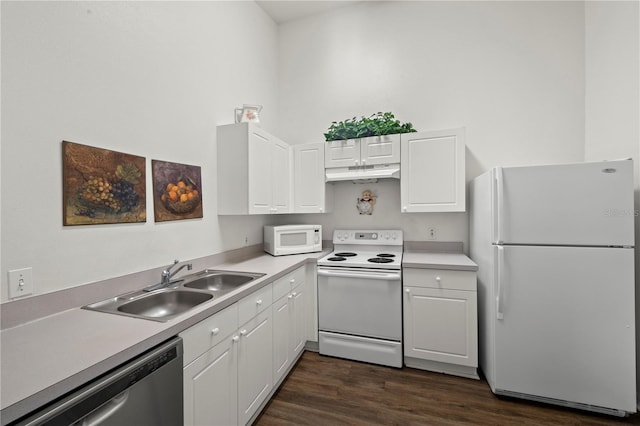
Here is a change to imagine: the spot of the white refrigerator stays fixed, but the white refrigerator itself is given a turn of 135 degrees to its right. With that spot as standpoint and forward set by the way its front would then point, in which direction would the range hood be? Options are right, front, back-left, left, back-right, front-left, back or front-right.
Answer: front-left

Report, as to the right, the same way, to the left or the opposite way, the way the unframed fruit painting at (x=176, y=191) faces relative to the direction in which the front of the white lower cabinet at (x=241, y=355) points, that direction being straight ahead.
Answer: the same way

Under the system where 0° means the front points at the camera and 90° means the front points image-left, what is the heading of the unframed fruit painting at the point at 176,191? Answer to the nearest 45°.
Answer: approximately 315°

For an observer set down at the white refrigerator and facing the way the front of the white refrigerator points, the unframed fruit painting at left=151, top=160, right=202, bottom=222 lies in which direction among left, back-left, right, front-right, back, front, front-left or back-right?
front-right

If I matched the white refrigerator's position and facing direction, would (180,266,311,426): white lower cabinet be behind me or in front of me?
in front

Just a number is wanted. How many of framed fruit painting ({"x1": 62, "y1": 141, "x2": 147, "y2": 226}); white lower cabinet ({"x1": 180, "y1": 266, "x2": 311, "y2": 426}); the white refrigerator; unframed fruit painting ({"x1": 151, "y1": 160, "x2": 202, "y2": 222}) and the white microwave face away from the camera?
0

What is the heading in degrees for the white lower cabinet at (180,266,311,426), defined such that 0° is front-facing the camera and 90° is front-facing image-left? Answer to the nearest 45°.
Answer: approximately 315°

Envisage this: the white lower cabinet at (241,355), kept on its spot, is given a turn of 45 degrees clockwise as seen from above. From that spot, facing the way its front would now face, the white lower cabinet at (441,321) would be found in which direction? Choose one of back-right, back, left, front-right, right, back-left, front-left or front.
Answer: left

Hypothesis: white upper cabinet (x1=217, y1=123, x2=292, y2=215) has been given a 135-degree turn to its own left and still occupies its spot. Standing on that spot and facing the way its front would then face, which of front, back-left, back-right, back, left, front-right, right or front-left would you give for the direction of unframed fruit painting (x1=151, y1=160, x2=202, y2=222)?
back-left

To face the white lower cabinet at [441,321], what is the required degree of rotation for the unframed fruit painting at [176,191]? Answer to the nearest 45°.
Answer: approximately 45° to its left

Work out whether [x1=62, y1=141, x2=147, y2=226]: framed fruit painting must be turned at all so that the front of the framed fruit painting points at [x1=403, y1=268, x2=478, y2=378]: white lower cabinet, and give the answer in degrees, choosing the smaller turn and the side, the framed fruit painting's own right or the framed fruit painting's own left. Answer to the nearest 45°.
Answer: approximately 45° to the framed fruit painting's own left

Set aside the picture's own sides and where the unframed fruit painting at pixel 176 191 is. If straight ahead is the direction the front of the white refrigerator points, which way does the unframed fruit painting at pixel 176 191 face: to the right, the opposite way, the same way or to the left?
to the left

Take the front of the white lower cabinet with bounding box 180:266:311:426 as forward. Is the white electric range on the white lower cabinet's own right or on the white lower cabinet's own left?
on the white lower cabinet's own left

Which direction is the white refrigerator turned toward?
toward the camera

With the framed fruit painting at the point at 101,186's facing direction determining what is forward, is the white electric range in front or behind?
in front

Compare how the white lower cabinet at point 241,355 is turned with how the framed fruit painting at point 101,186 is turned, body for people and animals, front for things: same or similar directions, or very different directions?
same or similar directions

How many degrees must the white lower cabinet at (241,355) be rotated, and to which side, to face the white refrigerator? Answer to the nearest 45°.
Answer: approximately 45° to its left
